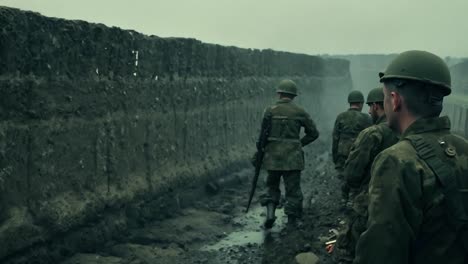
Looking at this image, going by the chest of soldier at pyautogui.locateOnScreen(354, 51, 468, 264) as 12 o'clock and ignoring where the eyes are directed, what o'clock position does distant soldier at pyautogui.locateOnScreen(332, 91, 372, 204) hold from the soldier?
The distant soldier is roughly at 1 o'clock from the soldier.

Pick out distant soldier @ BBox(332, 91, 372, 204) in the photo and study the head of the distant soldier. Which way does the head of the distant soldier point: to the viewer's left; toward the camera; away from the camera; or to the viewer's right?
away from the camera

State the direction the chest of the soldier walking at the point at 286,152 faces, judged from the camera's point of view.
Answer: away from the camera

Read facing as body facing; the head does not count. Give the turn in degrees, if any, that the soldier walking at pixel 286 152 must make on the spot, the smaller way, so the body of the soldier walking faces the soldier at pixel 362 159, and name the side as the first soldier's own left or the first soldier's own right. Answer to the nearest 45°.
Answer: approximately 180°

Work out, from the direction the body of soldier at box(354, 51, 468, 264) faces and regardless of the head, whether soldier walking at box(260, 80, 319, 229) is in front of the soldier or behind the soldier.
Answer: in front

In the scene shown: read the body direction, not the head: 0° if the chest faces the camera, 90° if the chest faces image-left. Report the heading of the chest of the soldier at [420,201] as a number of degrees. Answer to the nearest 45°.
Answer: approximately 135°

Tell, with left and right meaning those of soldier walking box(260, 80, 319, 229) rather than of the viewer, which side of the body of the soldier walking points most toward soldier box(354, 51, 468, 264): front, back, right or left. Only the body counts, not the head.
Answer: back

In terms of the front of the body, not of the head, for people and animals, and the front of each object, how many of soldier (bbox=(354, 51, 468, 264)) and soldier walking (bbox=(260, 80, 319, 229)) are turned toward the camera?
0

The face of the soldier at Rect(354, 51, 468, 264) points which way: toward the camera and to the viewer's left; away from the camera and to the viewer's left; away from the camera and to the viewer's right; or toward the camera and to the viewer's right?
away from the camera and to the viewer's left

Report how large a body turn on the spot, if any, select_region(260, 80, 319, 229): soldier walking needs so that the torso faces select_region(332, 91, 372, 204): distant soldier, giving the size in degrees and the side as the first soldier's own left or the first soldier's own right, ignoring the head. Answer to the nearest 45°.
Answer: approximately 45° to the first soldier's own right
